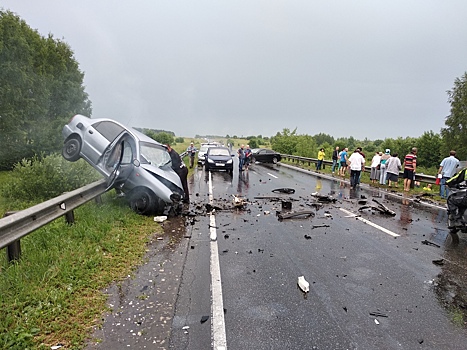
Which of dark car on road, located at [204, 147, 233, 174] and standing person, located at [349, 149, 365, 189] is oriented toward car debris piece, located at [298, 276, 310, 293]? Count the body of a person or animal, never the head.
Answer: the dark car on road

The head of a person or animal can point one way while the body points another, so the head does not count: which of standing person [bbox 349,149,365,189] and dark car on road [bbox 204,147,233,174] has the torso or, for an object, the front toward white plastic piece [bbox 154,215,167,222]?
the dark car on road

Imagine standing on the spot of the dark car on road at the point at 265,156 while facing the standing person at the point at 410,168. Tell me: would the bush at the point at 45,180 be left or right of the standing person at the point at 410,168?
right

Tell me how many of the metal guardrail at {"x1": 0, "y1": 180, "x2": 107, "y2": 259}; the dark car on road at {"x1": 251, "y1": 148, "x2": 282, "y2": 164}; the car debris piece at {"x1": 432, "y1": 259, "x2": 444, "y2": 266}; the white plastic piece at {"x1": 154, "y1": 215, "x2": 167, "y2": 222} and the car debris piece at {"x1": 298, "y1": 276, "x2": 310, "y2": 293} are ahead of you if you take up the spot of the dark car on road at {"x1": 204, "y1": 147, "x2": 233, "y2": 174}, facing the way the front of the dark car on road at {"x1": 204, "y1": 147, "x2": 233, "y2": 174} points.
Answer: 4

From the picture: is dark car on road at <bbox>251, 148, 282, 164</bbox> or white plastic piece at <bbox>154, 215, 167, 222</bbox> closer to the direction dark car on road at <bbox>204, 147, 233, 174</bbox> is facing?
the white plastic piece

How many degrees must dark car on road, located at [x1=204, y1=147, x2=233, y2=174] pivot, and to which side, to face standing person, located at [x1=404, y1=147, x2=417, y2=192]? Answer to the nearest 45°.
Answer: approximately 45° to its left

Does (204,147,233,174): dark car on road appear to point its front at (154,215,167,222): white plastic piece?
yes
